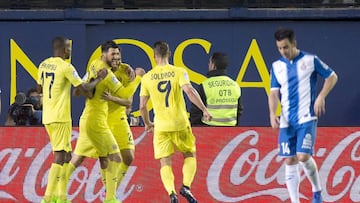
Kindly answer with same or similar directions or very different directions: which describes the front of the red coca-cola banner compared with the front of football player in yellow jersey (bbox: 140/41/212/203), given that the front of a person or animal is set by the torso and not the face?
very different directions

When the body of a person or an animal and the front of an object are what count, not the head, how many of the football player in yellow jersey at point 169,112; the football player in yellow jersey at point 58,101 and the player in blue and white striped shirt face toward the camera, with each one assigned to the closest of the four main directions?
1

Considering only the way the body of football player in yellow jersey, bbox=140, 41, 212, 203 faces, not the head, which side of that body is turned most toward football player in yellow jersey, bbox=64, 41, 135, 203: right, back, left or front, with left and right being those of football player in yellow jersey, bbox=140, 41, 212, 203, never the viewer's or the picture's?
left

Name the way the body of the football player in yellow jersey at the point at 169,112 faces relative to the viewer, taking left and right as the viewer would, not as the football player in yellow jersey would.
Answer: facing away from the viewer

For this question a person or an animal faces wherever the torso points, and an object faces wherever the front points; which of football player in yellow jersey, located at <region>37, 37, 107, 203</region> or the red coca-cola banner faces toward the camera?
the red coca-cola banner

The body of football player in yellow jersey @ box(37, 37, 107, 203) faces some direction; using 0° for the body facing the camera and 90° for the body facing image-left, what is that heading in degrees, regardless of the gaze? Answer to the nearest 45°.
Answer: approximately 225°

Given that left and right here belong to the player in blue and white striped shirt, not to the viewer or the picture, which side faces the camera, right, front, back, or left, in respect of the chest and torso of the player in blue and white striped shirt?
front

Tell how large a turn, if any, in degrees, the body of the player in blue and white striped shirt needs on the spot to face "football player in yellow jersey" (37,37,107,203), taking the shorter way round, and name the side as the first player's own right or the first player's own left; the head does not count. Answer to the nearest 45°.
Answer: approximately 90° to the first player's own right

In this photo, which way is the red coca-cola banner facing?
toward the camera

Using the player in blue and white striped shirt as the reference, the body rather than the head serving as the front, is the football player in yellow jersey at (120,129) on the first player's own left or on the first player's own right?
on the first player's own right
